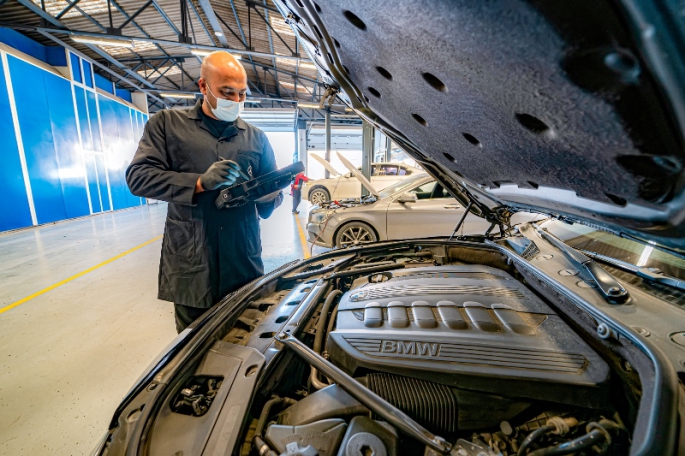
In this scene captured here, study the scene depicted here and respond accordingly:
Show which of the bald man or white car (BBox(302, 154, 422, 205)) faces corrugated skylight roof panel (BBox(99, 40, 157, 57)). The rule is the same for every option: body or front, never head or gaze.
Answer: the white car

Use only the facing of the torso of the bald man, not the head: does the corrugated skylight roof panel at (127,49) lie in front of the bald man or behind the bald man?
behind

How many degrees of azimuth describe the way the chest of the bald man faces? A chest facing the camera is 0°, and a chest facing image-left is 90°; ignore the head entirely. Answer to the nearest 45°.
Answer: approximately 315°

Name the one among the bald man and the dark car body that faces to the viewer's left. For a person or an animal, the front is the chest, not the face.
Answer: the dark car body

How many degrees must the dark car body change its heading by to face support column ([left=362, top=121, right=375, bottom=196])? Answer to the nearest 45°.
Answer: approximately 90° to its right

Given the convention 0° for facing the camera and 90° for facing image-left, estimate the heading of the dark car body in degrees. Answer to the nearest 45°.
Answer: approximately 90°

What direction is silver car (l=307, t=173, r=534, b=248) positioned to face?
to the viewer's left

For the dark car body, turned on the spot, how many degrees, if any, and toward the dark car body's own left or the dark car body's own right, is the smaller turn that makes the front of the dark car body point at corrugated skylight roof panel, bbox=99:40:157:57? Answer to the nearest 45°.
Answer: approximately 45° to the dark car body's own right

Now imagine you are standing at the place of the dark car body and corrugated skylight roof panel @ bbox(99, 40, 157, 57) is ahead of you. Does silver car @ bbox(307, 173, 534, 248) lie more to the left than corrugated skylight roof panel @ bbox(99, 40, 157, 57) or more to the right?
right

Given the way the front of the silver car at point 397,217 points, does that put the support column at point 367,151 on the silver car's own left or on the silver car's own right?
on the silver car's own right

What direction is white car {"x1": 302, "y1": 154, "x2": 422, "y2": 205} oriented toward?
to the viewer's left
